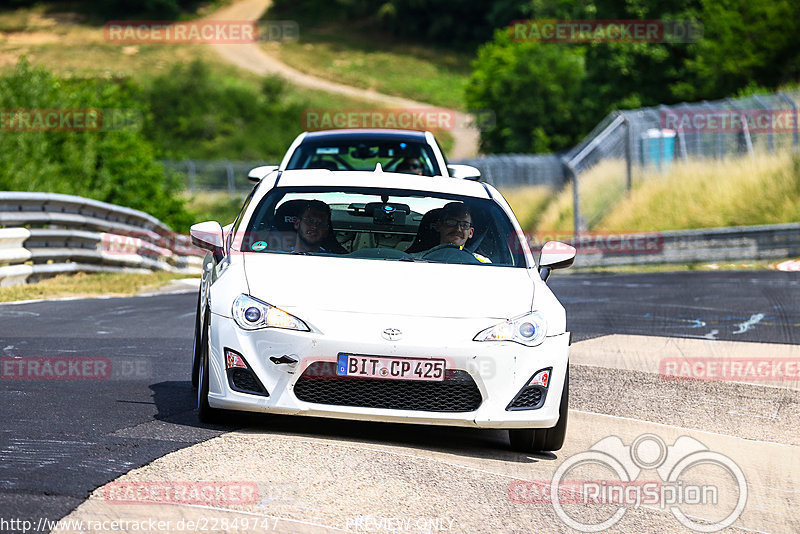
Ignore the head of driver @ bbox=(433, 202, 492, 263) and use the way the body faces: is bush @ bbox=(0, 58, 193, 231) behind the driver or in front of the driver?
behind

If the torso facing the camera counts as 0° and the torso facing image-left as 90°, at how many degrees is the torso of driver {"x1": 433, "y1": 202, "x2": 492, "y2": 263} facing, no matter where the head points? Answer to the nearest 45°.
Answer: approximately 0°

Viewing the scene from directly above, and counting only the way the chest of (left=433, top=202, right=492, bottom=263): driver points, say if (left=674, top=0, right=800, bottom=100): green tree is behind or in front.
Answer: behind

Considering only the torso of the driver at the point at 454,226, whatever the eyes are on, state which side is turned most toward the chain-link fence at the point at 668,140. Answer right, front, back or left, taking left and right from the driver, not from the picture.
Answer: back

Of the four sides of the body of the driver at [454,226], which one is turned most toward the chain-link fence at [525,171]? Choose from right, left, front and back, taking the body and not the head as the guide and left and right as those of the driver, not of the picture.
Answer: back

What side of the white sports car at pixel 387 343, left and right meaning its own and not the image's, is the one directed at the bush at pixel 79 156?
back

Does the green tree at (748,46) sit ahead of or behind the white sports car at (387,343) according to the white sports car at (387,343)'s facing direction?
behind

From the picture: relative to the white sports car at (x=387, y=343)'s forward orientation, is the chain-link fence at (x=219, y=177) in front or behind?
behind
